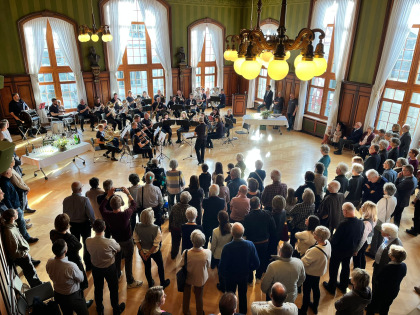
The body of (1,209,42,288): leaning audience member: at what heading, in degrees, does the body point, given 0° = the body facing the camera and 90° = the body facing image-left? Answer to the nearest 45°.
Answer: approximately 270°

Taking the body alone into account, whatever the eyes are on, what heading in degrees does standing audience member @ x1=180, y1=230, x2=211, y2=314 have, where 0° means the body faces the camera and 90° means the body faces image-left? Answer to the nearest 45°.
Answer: approximately 180°

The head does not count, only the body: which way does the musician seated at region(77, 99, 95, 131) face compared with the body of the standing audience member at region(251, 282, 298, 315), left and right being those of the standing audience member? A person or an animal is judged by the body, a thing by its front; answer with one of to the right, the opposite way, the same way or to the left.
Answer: to the right

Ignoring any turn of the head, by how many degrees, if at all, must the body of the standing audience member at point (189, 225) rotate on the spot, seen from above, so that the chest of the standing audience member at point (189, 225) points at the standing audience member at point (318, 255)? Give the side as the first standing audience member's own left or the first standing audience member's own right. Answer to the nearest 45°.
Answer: approximately 90° to the first standing audience member's own right

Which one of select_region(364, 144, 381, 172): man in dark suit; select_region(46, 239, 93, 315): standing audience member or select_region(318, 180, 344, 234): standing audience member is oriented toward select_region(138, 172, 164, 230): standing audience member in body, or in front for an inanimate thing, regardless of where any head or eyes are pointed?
select_region(46, 239, 93, 315): standing audience member

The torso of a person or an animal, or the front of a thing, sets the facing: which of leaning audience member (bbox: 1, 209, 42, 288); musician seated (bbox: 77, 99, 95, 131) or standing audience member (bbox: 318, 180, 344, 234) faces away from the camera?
standing audience member (bbox: 318, 180, 344, 234)

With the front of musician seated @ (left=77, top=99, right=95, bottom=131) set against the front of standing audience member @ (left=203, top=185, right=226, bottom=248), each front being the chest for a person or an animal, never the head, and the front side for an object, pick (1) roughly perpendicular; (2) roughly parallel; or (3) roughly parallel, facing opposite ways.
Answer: roughly perpendicular

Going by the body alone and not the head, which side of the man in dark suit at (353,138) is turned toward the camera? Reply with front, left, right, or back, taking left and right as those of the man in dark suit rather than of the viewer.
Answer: left

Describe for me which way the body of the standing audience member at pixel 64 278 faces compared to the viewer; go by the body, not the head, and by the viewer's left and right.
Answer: facing away from the viewer and to the right of the viewer

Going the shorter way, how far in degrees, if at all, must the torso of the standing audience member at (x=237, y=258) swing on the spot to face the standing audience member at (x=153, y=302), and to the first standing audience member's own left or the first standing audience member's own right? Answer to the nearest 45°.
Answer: approximately 135° to the first standing audience member's own left

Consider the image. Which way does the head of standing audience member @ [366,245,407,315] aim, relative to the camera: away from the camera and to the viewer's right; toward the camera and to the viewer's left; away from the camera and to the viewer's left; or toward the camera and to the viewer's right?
away from the camera and to the viewer's left

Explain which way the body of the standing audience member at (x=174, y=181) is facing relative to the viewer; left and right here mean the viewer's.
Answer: facing away from the viewer

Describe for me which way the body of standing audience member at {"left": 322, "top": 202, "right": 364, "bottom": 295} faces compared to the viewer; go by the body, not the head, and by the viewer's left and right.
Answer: facing away from the viewer and to the left of the viewer

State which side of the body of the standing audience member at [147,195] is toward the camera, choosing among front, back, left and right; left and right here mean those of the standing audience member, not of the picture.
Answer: back
